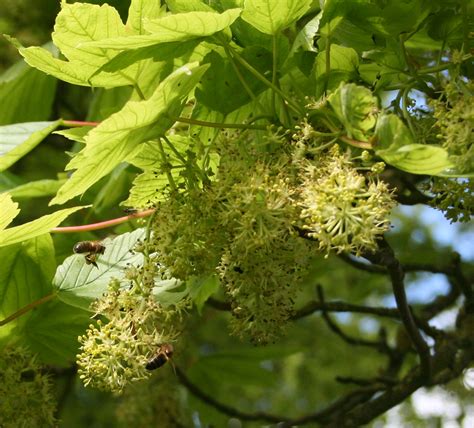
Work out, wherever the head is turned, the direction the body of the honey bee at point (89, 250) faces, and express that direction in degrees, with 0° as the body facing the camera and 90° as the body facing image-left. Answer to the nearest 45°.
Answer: approximately 270°
